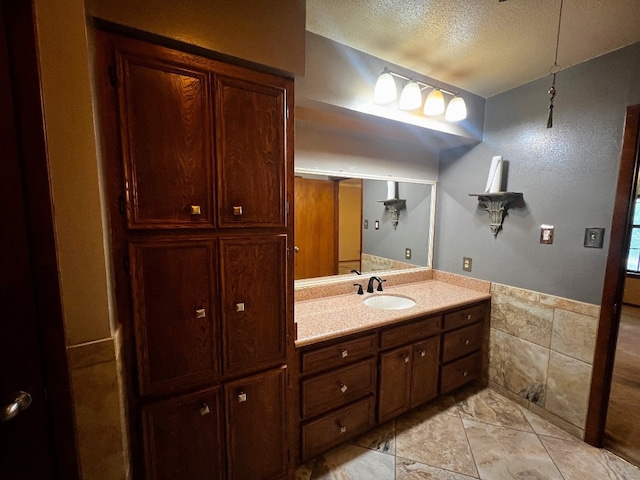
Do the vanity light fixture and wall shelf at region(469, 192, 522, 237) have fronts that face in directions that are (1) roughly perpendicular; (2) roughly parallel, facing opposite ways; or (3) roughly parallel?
roughly perpendicular

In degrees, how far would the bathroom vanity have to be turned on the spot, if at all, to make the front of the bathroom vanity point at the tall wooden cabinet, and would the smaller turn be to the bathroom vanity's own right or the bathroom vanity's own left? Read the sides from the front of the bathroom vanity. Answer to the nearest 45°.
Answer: approximately 90° to the bathroom vanity's own right

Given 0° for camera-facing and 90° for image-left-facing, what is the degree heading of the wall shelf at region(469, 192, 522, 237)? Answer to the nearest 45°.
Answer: approximately 45°

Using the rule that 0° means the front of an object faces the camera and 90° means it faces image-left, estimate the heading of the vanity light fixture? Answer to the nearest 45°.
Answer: approximately 315°

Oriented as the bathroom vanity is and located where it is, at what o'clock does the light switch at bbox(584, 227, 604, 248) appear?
The light switch is roughly at 10 o'clock from the bathroom vanity.

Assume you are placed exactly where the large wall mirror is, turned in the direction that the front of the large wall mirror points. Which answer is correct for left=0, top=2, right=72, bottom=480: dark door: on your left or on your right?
on your right

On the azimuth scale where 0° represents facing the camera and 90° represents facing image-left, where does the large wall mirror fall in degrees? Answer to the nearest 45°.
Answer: approximately 315°

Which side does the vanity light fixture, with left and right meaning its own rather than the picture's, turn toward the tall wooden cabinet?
right
